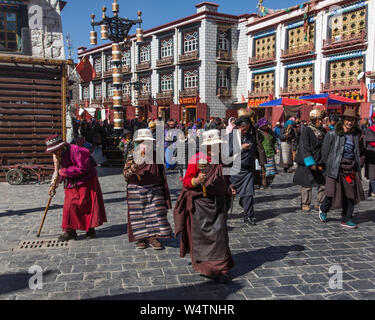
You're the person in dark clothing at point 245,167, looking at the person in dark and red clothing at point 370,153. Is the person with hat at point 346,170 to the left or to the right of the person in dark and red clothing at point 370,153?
right

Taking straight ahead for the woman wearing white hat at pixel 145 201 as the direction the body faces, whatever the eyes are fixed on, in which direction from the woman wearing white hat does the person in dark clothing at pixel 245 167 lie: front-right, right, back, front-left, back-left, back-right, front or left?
back-left

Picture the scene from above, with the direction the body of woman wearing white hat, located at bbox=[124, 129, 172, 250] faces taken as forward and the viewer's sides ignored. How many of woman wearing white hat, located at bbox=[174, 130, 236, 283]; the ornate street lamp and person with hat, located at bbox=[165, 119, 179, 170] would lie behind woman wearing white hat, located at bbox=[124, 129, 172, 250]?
2

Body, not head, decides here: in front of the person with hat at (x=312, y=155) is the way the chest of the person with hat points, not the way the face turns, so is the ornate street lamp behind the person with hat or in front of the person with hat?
behind

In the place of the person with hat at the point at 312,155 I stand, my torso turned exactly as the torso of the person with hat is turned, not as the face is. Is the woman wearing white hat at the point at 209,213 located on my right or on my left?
on my right

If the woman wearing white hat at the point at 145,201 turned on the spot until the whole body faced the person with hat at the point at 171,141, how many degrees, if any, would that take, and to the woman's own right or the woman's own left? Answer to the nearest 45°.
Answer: approximately 180°

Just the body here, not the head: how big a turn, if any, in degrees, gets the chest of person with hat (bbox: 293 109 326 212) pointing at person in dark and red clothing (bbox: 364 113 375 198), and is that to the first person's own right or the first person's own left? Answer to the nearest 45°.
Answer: approximately 90° to the first person's own left

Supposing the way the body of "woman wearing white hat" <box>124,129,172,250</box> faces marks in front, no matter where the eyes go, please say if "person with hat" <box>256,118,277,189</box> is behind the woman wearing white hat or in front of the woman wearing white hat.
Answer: behind

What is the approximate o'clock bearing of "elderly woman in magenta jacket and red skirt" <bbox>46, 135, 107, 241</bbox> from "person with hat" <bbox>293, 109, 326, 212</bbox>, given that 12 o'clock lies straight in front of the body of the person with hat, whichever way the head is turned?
The elderly woman in magenta jacket and red skirt is roughly at 3 o'clock from the person with hat.

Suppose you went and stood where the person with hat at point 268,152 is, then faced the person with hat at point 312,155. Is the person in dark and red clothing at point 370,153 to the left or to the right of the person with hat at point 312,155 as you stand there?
left
